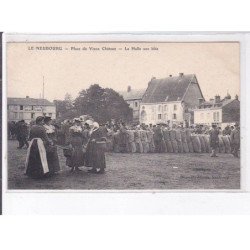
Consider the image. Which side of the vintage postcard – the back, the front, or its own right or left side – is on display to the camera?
front

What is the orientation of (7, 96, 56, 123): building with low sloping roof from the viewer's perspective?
toward the camera
